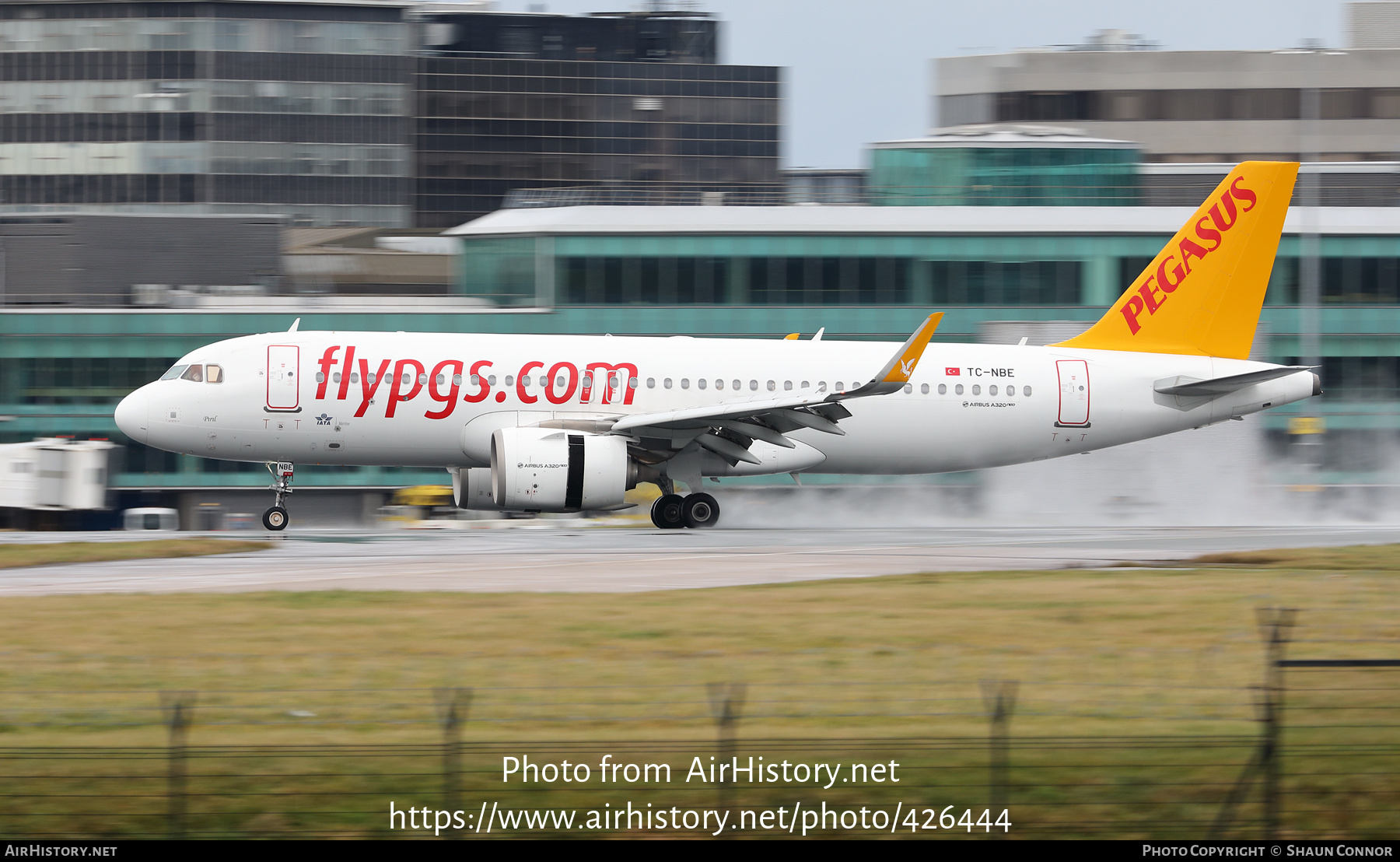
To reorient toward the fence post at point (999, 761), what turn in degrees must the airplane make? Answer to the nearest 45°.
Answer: approximately 90° to its left

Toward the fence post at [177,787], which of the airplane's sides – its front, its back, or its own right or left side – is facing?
left

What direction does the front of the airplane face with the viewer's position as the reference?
facing to the left of the viewer

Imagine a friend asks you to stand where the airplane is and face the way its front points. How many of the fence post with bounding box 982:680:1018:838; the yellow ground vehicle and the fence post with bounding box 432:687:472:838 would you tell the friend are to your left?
2
